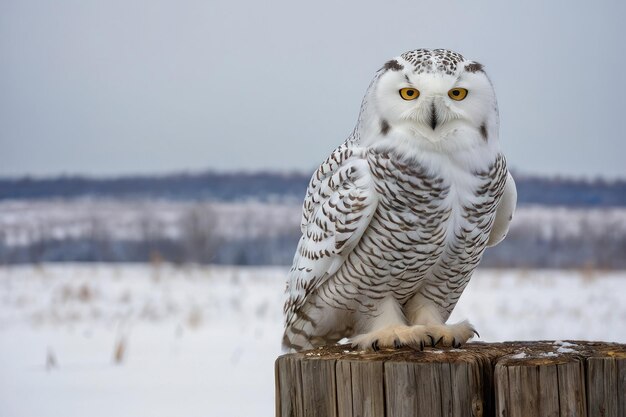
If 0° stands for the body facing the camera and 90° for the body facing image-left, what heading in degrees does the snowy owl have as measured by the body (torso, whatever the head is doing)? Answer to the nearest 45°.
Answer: approximately 315°
